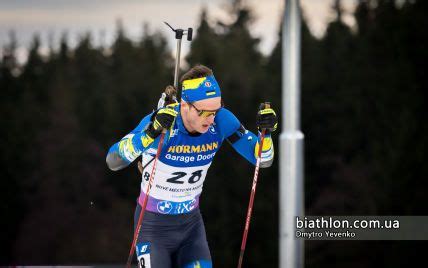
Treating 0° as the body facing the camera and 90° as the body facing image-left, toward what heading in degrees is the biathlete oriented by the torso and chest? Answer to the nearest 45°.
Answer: approximately 315°
